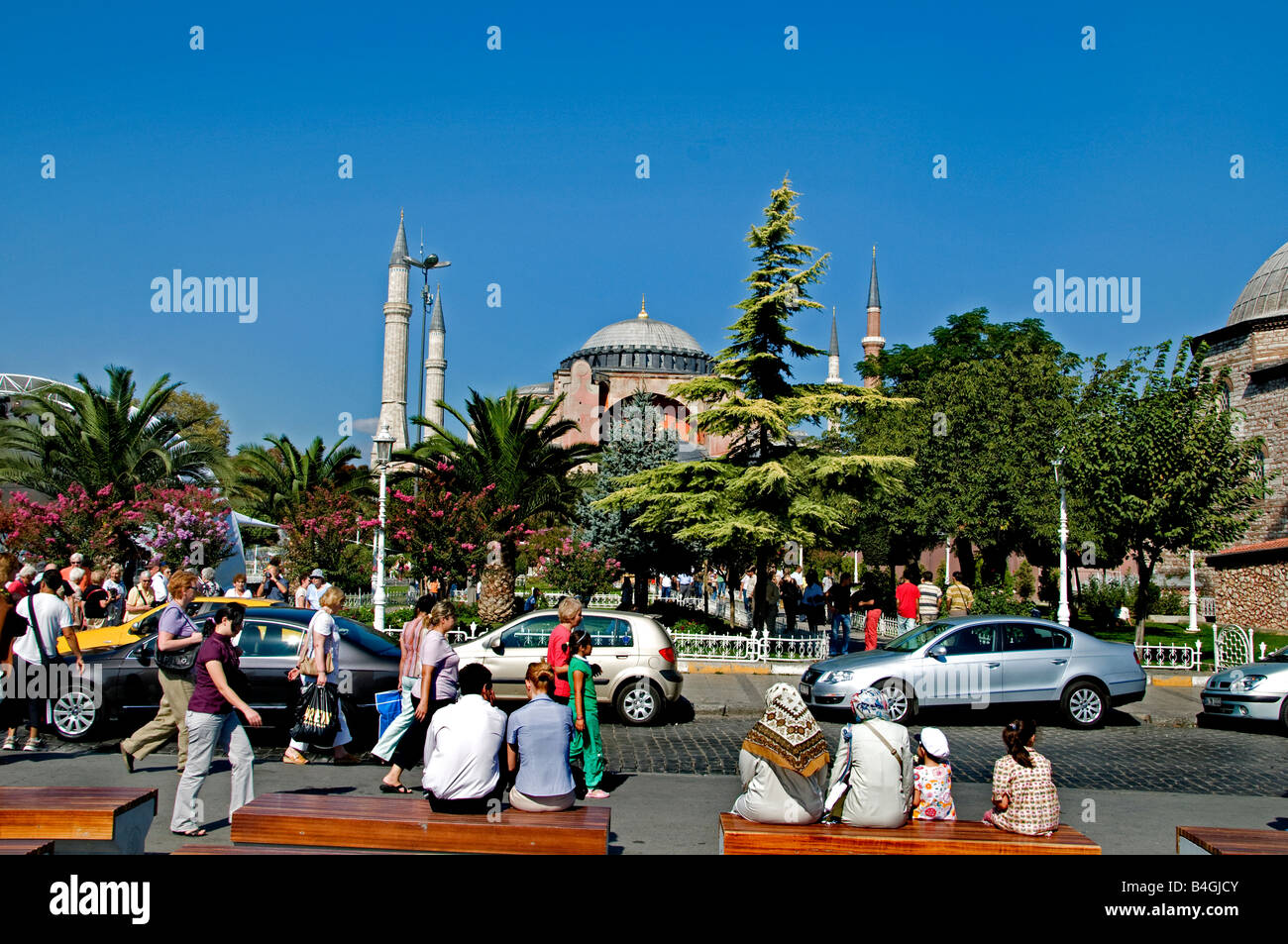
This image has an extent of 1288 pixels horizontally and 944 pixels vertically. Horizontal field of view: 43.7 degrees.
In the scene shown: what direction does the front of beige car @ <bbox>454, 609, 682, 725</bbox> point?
to the viewer's left

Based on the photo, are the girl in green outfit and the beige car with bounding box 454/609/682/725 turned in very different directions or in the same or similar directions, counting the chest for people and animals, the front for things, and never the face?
very different directions

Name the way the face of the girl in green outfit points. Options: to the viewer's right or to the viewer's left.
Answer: to the viewer's right

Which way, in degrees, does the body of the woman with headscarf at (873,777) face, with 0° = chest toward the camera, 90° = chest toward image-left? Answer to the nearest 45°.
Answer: approximately 180°

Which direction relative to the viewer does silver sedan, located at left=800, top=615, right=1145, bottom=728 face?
to the viewer's left

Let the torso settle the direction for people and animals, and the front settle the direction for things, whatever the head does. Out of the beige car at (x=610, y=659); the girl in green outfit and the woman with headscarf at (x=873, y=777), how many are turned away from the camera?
1

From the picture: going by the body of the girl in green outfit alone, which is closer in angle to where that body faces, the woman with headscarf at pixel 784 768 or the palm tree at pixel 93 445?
the woman with headscarf

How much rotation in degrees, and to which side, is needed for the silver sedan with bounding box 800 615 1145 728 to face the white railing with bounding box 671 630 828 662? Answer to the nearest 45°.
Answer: approximately 45° to its right
